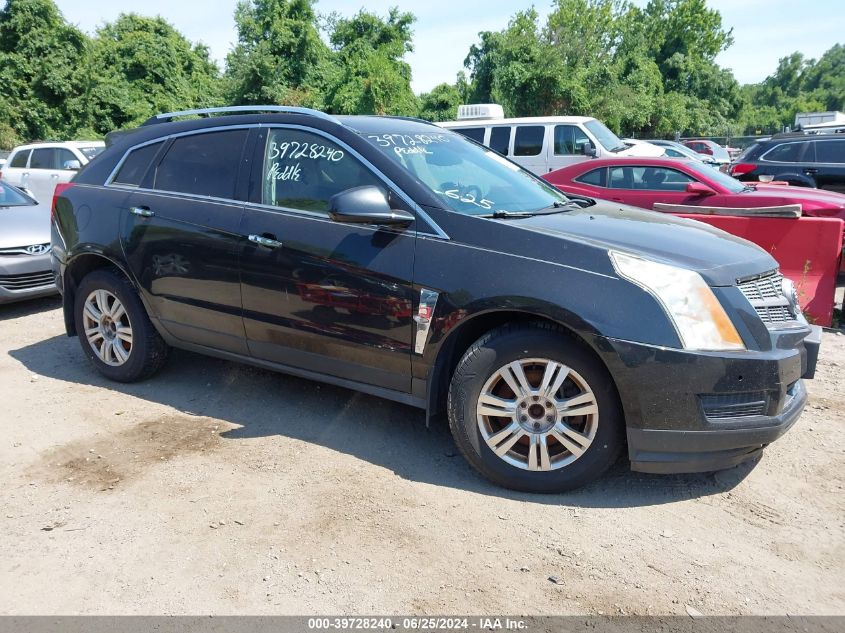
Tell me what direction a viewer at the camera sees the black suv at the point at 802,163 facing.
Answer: facing to the right of the viewer

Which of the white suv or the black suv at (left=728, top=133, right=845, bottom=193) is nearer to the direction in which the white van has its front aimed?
the black suv

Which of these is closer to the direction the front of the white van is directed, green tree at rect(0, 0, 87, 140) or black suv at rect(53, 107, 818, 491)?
the black suv

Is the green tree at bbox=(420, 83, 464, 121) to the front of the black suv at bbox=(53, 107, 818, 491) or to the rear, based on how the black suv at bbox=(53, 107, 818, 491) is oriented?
to the rear

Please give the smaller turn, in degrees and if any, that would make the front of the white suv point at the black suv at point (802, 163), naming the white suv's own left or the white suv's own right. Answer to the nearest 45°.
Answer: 0° — it already faces it

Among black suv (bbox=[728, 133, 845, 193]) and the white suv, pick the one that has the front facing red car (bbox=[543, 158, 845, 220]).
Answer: the white suv

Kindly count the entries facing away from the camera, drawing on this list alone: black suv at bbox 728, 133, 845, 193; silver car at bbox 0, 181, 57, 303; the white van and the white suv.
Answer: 0

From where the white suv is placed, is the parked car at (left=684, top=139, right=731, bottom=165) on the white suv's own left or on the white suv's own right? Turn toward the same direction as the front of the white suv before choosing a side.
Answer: on the white suv's own left

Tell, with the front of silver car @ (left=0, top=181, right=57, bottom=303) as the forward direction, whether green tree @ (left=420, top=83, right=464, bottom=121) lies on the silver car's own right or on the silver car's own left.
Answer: on the silver car's own left

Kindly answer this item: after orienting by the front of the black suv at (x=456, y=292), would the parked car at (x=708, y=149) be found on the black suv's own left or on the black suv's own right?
on the black suv's own left

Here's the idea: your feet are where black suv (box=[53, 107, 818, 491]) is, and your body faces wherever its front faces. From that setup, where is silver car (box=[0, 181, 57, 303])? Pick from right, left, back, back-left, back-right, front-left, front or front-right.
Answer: back

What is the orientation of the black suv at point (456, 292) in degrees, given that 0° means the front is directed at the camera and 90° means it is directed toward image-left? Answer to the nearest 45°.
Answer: approximately 315°

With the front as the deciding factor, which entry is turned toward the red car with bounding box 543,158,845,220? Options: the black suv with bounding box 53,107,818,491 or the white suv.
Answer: the white suv

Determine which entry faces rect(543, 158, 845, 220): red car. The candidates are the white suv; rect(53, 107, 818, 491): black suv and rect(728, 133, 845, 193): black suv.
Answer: the white suv

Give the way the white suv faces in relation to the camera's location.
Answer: facing the viewer and to the right of the viewer
